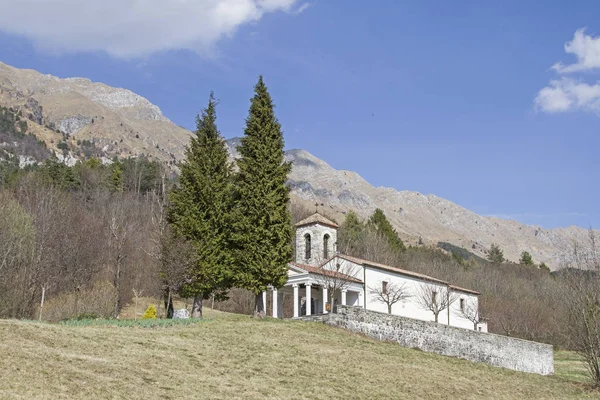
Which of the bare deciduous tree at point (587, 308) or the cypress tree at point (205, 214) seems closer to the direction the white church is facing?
the cypress tree

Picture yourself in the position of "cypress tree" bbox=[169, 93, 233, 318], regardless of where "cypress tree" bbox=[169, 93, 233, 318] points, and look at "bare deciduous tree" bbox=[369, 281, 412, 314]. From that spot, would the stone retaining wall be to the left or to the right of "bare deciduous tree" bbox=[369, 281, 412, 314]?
right

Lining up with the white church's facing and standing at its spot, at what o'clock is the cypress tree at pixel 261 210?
The cypress tree is roughly at 11 o'clock from the white church.

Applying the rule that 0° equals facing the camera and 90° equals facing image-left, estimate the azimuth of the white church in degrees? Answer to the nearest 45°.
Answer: approximately 45°

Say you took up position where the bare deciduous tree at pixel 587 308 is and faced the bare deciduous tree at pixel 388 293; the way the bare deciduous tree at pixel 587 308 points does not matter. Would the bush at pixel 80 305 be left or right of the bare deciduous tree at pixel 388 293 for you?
left

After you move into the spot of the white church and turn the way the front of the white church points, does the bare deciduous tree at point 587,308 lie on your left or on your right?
on your left

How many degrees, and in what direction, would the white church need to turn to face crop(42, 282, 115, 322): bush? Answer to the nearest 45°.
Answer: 0° — it already faces it

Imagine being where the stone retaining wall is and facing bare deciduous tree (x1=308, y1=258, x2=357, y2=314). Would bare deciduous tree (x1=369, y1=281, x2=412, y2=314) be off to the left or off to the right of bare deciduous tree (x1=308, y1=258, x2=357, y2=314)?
right

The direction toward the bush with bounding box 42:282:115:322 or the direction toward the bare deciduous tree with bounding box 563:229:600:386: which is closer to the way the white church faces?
the bush
